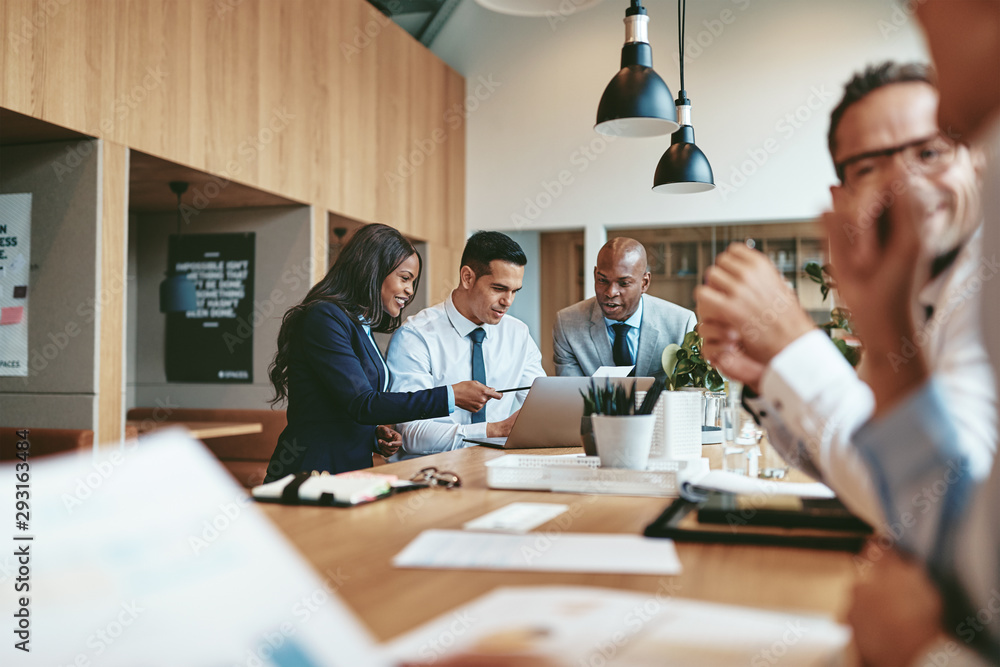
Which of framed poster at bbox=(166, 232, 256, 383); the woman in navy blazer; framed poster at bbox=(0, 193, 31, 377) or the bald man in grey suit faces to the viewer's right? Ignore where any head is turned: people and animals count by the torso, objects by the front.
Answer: the woman in navy blazer

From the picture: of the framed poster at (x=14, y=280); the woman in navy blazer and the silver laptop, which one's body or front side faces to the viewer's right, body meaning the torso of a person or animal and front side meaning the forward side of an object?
the woman in navy blazer

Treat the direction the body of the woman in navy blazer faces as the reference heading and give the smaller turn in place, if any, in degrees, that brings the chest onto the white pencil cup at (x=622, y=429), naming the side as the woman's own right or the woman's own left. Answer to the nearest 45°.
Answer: approximately 45° to the woman's own right

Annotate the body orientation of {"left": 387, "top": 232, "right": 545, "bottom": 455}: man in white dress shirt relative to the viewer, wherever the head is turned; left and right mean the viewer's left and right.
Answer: facing the viewer and to the right of the viewer

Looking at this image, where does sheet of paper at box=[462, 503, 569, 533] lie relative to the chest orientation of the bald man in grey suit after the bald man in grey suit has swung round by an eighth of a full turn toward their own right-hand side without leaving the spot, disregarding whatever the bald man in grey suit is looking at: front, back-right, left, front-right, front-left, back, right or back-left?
front-left

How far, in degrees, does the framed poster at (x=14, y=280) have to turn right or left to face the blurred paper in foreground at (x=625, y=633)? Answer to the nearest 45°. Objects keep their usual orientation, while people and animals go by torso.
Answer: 0° — it already faces it

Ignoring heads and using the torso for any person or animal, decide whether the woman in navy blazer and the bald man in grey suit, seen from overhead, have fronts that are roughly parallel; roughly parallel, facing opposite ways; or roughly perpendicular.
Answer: roughly perpendicular

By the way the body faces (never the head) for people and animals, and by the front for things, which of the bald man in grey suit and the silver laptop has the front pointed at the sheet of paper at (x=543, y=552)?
the bald man in grey suit

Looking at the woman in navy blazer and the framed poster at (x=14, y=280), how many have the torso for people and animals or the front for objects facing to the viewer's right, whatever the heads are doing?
1

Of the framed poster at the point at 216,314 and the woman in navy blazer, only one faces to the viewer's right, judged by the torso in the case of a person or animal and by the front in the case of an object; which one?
the woman in navy blazer

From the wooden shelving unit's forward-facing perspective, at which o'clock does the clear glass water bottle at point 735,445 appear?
The clear glass water bottle is roughly at 12 o'clock from the wooden shelving unit.

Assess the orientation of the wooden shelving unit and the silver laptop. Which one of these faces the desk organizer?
the wooden shelving unit

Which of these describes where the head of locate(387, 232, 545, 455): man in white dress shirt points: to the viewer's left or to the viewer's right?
to the viewer's right

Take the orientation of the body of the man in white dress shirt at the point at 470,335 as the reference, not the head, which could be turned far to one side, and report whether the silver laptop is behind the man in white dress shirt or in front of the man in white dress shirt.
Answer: in front

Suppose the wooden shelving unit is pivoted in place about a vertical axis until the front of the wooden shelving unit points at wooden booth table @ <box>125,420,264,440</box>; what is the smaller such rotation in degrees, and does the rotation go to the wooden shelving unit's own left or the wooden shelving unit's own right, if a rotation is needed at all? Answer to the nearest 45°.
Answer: approximately 45° to the wooden shelving unit's own right
